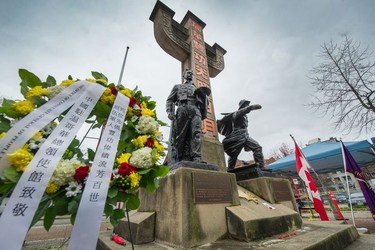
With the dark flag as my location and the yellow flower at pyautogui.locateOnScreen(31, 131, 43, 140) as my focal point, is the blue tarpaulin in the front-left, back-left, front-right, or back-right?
back-right

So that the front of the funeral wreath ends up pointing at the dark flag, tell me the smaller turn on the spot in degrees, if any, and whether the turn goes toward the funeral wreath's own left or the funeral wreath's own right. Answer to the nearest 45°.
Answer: approximately 90° to the funeral wreath's own left

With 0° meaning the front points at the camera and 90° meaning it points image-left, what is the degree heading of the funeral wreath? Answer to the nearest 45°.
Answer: approximately 0°

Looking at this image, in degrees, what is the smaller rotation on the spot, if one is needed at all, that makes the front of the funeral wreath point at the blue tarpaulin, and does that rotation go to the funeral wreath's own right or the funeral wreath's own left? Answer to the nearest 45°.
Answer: approximately 90° to the funeral wreath's own left

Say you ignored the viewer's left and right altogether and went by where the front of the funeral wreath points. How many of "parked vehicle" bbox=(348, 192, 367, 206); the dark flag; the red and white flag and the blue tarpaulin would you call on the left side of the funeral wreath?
4

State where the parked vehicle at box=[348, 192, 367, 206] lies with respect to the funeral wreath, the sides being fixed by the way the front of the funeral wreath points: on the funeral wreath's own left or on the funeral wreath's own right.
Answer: on the funeral wreath's own left
